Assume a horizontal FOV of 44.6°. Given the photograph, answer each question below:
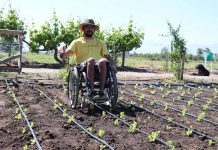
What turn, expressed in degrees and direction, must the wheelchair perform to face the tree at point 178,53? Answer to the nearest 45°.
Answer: approximately 135° to its left

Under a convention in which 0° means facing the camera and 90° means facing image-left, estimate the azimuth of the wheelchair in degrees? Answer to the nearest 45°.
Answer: approximately 0°

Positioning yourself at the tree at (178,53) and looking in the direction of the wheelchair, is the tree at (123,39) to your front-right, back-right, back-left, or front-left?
back-right

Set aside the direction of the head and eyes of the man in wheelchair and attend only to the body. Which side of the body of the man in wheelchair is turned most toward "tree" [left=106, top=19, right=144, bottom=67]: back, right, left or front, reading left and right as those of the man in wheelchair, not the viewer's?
back

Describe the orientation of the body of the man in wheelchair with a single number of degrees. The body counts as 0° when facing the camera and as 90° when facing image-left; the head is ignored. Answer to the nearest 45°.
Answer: approximately 0°

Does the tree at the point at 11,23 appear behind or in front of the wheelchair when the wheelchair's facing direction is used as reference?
behind

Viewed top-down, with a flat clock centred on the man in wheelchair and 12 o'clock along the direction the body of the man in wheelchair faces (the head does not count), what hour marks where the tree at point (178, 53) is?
The tree is roughly at 7 o'clock from the man in wheelchair.
